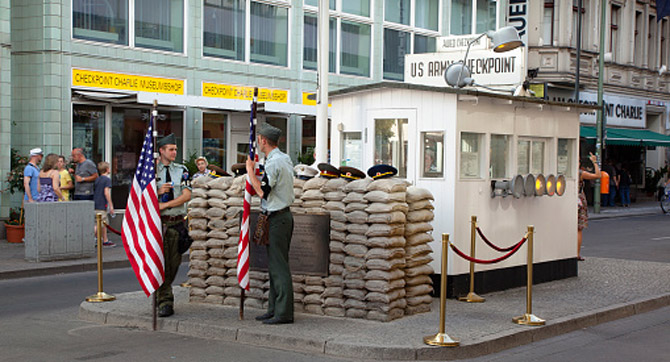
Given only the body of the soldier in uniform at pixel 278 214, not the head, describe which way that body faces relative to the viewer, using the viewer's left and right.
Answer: facing to the left of the viewer

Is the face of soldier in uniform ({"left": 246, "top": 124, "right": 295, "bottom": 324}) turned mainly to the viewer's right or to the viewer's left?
to the viewer's left

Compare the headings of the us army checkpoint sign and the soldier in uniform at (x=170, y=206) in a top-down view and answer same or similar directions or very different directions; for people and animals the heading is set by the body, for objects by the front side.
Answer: same or similar directions

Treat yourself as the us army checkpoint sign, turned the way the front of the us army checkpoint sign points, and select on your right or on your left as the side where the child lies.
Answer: on your right

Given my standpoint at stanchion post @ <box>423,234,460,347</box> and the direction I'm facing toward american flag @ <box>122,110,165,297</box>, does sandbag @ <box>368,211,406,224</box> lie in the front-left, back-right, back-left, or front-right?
front-right

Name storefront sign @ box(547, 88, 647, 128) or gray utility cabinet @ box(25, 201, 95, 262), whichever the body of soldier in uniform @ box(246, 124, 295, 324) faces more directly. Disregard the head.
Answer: the gray utility cabinet

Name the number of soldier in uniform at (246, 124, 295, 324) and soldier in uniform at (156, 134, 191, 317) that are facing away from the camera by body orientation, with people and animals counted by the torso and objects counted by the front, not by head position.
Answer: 0

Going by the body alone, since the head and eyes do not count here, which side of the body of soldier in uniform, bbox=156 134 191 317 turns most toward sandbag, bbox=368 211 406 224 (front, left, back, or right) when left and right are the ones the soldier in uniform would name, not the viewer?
left

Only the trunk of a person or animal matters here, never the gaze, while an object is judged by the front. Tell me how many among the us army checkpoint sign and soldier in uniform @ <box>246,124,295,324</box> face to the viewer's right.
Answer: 0

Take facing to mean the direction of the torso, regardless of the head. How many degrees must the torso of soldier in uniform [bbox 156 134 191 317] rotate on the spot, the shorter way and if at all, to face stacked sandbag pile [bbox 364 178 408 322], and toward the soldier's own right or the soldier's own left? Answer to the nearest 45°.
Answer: approximately 135° to the soldier's own left

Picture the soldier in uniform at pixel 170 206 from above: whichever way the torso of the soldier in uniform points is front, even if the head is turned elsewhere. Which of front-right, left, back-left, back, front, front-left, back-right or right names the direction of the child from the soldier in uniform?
back-right

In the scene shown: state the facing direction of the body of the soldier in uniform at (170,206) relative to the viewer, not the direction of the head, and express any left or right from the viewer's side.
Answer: facing the viewer and to the left of the viewer
